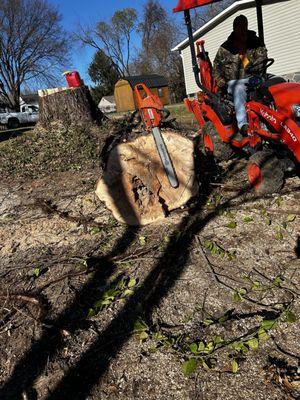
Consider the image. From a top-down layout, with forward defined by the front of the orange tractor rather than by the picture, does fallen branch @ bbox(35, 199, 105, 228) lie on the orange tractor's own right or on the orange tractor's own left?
on the orange tractor's own right

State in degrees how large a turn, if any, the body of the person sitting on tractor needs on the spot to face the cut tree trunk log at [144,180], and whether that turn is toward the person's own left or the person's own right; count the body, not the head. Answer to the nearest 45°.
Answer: approximately 45° to the person's own right

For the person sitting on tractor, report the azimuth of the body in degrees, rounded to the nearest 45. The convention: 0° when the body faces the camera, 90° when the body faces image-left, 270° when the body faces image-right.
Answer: approximately 0°

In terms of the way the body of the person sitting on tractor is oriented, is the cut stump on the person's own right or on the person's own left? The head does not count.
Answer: on the person's own right

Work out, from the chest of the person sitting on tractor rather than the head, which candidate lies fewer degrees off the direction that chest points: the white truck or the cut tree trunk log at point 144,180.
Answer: the cut tree trunk log
